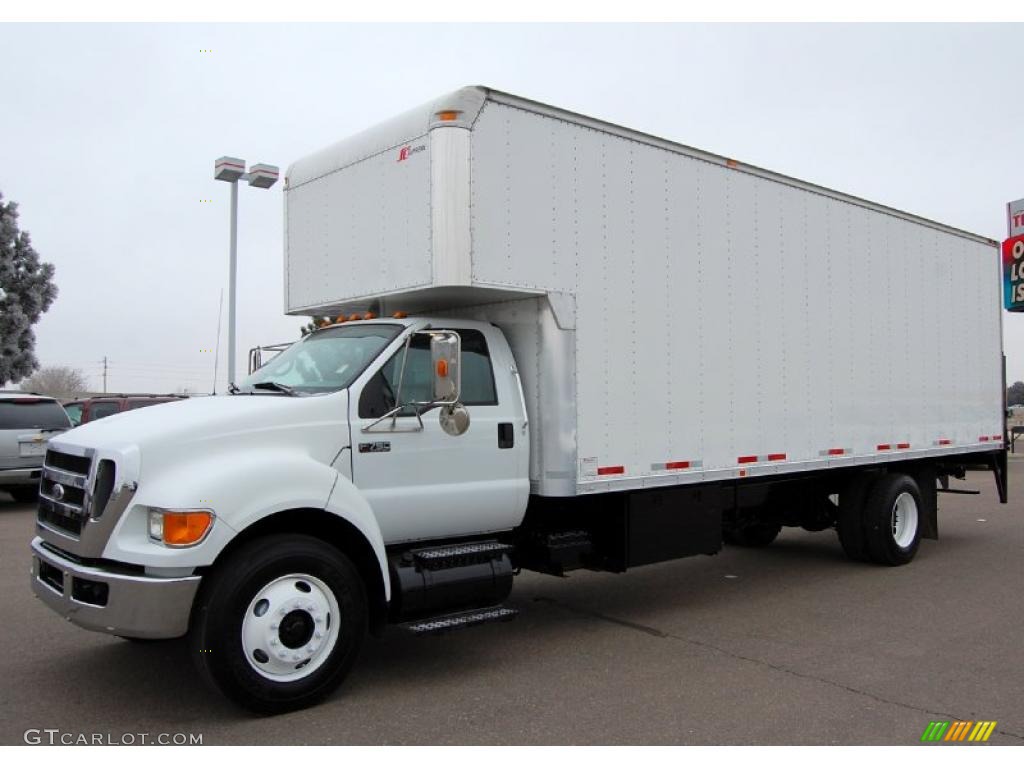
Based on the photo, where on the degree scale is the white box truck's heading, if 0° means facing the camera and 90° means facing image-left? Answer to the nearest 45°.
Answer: approximately 45°

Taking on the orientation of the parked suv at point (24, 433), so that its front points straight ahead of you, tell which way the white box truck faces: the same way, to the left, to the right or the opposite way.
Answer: to the left

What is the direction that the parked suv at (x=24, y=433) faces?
away from the camera

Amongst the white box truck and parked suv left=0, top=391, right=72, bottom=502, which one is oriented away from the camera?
the parked suv

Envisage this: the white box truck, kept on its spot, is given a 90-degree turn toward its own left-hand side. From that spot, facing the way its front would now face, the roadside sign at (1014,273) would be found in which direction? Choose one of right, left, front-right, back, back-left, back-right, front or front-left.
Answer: left

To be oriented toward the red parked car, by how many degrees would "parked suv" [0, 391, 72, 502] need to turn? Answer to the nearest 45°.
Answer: approximately 45° to its right

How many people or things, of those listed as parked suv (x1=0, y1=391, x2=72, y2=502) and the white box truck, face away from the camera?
1

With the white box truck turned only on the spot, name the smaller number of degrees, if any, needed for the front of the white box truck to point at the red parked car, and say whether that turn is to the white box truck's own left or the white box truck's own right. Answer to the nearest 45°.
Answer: approximately 90° to the white box truck's own right
